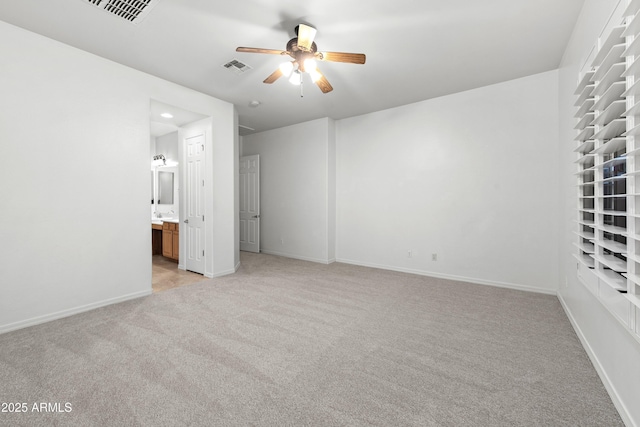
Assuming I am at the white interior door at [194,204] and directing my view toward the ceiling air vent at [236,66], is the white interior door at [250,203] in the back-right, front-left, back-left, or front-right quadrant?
back-left

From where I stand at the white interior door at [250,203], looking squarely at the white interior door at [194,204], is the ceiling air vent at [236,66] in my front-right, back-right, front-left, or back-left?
front-left

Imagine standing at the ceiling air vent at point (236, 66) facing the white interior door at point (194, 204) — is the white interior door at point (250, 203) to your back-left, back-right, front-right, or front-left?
front-right

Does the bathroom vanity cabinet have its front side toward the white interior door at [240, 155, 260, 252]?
no

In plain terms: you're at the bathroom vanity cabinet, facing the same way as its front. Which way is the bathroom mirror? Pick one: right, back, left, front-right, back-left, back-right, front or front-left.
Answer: back-right

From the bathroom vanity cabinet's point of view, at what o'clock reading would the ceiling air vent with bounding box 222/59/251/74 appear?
The ceiling air vent is roughly at 10 o'clock from the bathroom vanity cabinet.

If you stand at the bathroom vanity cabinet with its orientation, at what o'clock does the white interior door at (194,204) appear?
The white interior door is roughly at 10 o'clock from the bathroom vanity cabinet.
